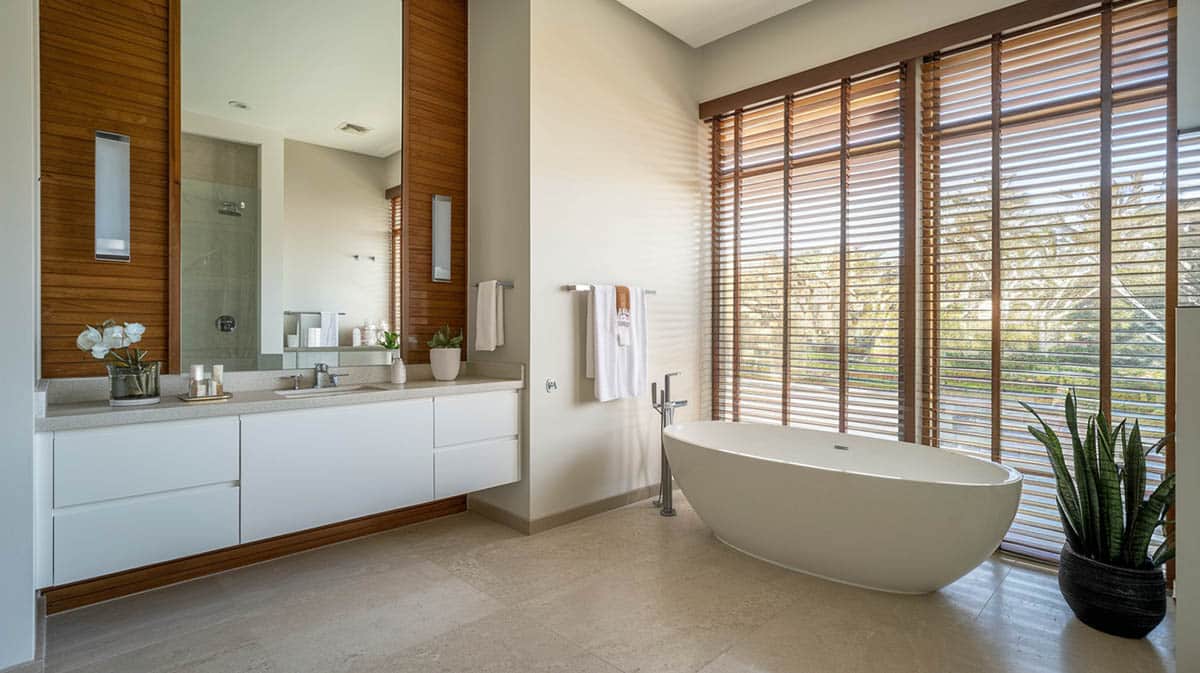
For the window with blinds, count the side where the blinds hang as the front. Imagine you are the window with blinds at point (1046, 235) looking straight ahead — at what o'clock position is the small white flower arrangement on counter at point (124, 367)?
The small white flower arrangement on counter is roughly at 12 o'clock from the window with blinds.

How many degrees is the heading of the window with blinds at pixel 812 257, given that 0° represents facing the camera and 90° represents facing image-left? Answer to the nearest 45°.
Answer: approximately 45°

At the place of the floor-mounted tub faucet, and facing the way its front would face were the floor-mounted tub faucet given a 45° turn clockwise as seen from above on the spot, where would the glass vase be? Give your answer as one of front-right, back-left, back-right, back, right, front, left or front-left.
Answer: right

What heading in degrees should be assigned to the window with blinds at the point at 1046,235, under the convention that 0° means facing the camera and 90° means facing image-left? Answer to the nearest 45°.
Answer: approximately 45°

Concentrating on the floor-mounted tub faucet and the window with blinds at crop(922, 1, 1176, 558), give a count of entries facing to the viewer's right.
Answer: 1

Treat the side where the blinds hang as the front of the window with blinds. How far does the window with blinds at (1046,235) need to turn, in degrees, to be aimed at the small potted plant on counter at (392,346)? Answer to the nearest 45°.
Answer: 0° — it already faces it

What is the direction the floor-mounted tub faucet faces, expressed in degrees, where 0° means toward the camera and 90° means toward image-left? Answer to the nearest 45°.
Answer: approximately 270°

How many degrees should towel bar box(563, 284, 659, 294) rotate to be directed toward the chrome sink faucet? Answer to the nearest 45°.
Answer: approximately 135° to its right

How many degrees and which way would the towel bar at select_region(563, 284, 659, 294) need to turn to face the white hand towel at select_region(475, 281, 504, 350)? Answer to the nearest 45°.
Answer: approximately 135° to its right

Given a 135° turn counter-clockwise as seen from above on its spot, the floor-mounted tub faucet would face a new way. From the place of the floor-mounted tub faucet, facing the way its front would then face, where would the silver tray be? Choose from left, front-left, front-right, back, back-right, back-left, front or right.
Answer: left

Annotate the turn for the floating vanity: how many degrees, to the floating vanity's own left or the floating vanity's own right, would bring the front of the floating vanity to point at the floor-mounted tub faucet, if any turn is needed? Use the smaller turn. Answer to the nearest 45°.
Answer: approximately 45° to the floating vanity's own left
